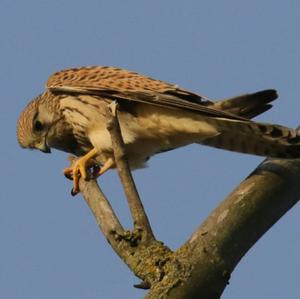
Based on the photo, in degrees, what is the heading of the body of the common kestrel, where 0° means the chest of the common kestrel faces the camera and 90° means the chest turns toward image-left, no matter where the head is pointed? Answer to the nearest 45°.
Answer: approximately 90°
